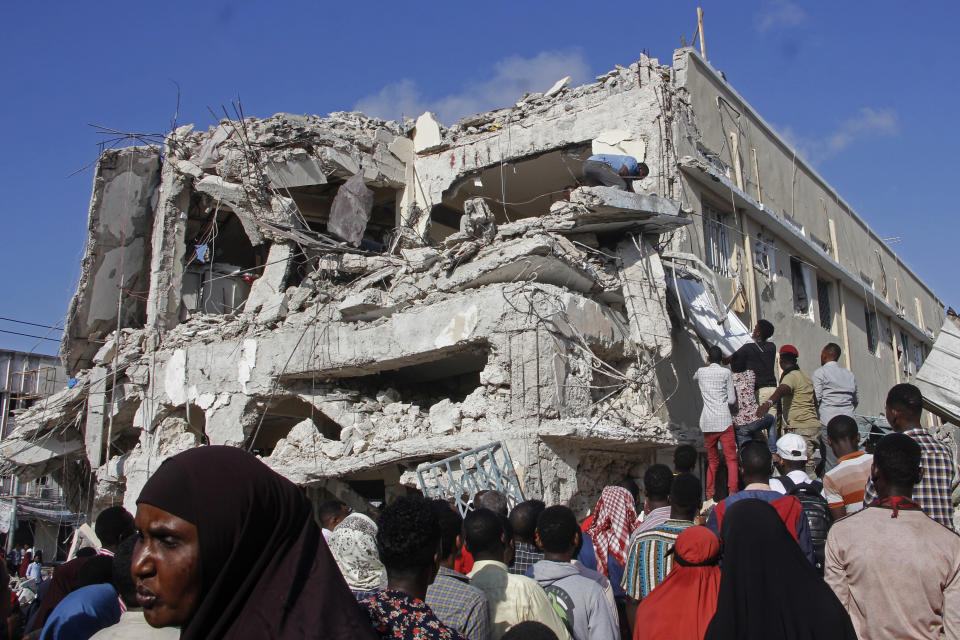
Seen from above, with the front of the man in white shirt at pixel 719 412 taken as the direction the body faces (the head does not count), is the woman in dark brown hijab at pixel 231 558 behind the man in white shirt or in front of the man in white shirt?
behind

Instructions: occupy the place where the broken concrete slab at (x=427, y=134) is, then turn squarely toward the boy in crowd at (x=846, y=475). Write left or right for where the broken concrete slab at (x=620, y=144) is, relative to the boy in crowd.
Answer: left

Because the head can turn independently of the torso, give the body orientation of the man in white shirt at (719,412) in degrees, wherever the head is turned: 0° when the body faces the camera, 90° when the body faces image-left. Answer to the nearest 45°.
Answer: approximately 180°

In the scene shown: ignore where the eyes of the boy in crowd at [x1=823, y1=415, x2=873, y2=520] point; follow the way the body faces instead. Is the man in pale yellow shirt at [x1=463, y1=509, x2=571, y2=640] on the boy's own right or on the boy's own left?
on the boy's own left

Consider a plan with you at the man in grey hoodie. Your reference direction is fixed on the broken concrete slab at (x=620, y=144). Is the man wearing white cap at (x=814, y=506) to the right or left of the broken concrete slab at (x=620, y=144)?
right

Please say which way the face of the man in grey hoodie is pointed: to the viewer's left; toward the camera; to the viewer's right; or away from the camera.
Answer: away from the camera

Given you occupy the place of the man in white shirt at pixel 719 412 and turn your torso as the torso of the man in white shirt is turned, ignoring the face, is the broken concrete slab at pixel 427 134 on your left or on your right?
on your left

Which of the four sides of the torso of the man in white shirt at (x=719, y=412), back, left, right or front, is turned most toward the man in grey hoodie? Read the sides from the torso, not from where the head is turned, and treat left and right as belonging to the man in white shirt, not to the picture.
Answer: back

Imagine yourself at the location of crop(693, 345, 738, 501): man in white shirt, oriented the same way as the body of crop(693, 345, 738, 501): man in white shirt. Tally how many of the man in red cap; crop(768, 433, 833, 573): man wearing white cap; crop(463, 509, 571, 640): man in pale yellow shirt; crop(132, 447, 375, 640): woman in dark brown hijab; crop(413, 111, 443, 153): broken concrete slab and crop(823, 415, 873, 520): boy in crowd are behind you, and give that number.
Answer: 4

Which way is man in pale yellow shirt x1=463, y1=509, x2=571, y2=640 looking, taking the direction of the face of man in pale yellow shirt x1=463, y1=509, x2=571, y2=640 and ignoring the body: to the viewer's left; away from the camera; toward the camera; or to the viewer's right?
away from the camera

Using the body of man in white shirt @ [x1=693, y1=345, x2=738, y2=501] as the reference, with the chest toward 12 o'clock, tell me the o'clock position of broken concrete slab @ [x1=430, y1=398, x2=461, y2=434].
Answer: The broken concrete slab is roughly at 9 o'clock from the man in white shirt.

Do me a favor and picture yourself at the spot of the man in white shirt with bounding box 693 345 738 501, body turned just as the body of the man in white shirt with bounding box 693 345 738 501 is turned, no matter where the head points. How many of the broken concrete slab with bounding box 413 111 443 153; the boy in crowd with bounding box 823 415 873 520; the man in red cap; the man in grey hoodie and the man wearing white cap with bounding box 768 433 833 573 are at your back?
3

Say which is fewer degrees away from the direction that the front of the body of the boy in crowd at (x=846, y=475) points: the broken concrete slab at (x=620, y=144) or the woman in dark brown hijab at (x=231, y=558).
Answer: the broken concrete slab
